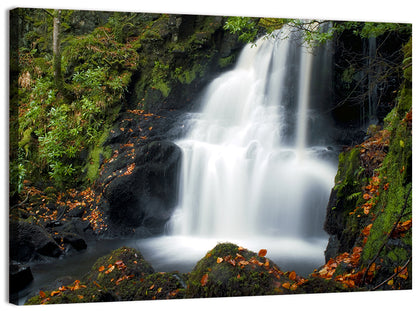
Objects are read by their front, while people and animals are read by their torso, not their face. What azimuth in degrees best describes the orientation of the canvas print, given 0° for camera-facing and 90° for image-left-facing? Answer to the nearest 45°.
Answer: approximately 315°
